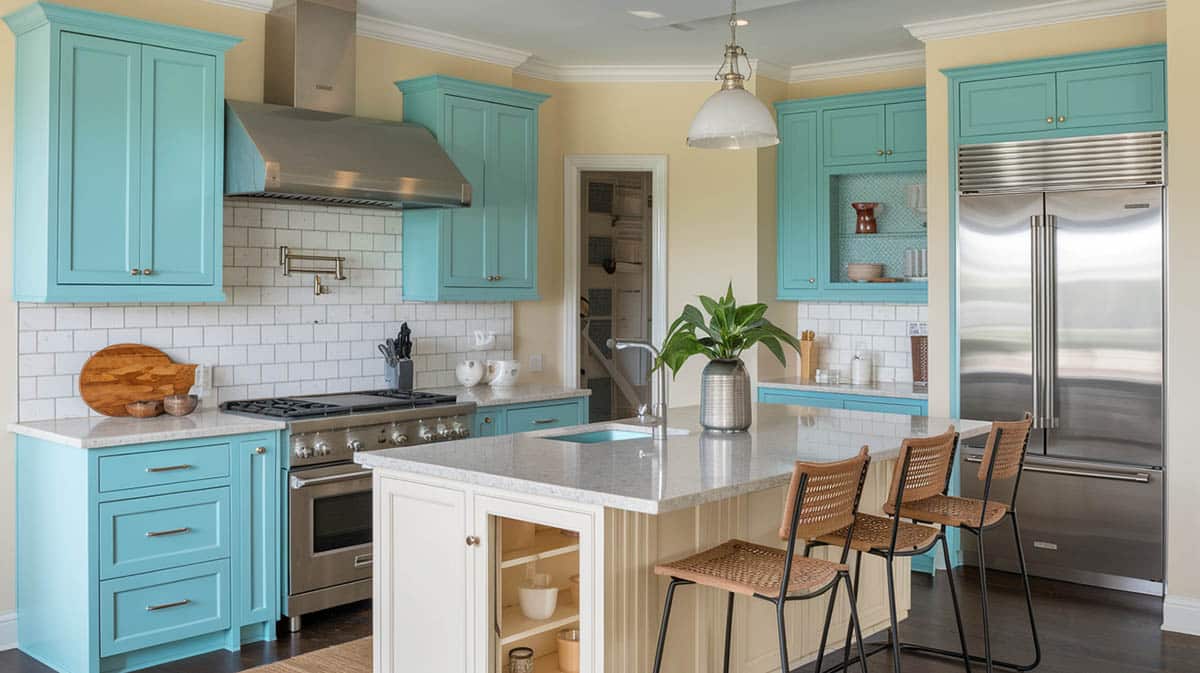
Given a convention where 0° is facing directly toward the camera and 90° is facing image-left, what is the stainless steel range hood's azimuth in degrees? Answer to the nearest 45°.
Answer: approximately 315°

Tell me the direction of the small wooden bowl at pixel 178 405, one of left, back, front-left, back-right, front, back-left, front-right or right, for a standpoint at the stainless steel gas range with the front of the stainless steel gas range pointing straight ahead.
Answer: back-right

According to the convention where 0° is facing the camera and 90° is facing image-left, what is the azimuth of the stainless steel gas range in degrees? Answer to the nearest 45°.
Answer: approximately 315°

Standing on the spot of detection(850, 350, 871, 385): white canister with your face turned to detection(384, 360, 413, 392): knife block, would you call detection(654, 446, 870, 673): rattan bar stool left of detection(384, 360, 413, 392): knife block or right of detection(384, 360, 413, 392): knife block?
left
